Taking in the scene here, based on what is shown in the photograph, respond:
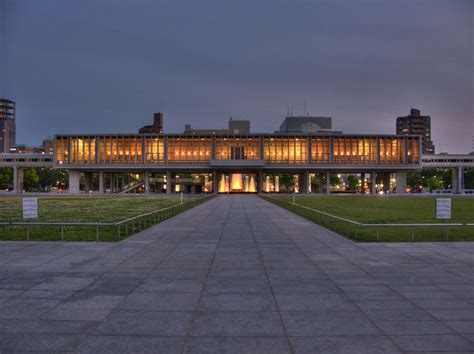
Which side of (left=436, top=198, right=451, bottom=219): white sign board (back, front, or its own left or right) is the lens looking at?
front

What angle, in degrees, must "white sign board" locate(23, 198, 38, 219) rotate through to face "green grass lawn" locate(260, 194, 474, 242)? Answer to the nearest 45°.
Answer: approximately 90° to its left

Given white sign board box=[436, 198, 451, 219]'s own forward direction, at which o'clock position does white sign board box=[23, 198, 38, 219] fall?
white sign board box=[23, 198, 38, 219] is roughly at 2 o'clock from white sign board box=[436, 198, 451, 219].

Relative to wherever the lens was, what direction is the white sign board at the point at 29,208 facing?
facing the viewer

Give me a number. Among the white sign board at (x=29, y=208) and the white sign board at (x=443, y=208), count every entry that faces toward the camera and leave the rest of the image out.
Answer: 2

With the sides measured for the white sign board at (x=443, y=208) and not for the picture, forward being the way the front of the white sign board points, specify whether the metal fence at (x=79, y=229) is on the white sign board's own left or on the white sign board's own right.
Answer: on the white sign board's own right
